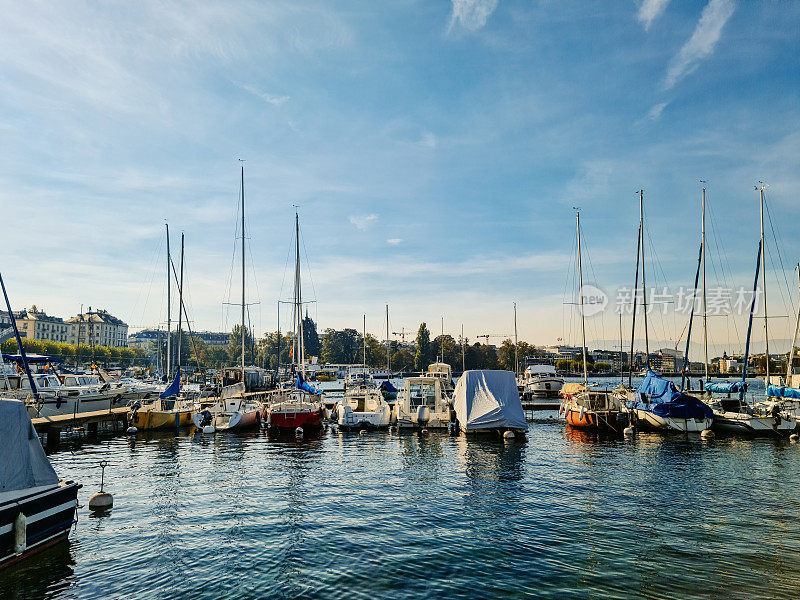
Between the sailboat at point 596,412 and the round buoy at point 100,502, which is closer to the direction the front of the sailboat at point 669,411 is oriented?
the sailboat

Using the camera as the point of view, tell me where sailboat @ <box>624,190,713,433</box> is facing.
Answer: facing away from the viewer and to the left of the viewer

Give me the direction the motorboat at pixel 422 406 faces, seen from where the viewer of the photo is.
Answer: facing away from the viewer

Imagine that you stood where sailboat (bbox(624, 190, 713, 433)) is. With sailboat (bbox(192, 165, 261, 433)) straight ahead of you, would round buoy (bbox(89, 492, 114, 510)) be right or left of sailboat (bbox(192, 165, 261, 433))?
left

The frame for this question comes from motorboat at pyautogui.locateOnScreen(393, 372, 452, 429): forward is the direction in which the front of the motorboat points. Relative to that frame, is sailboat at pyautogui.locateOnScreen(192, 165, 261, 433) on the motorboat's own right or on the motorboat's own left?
on the motorboat's own left
